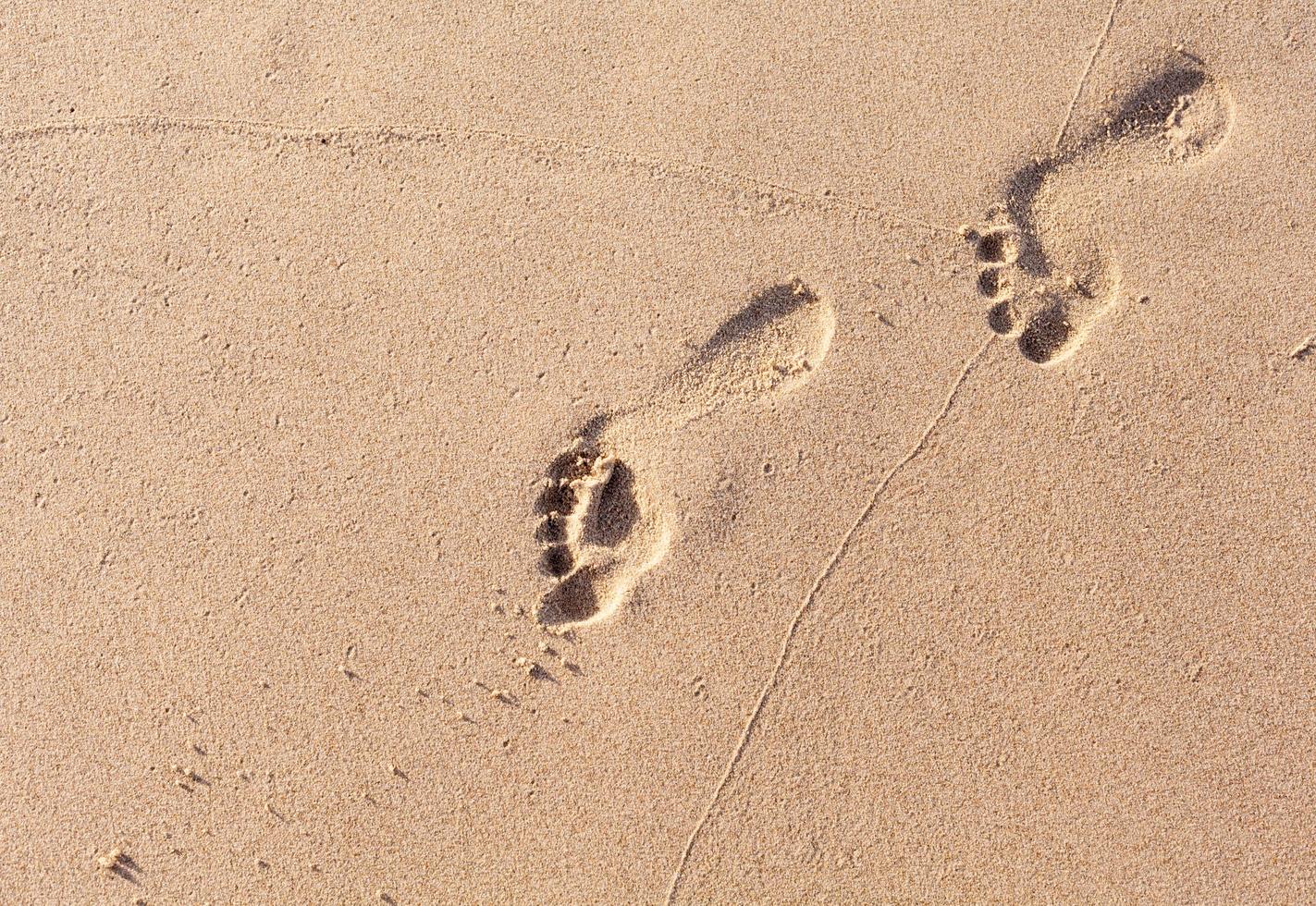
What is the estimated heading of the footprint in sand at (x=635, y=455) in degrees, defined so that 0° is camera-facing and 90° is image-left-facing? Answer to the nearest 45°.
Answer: approximately 45°

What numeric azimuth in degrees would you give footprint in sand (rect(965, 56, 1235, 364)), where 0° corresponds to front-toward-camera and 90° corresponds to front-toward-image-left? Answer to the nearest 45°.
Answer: approximately 45°
